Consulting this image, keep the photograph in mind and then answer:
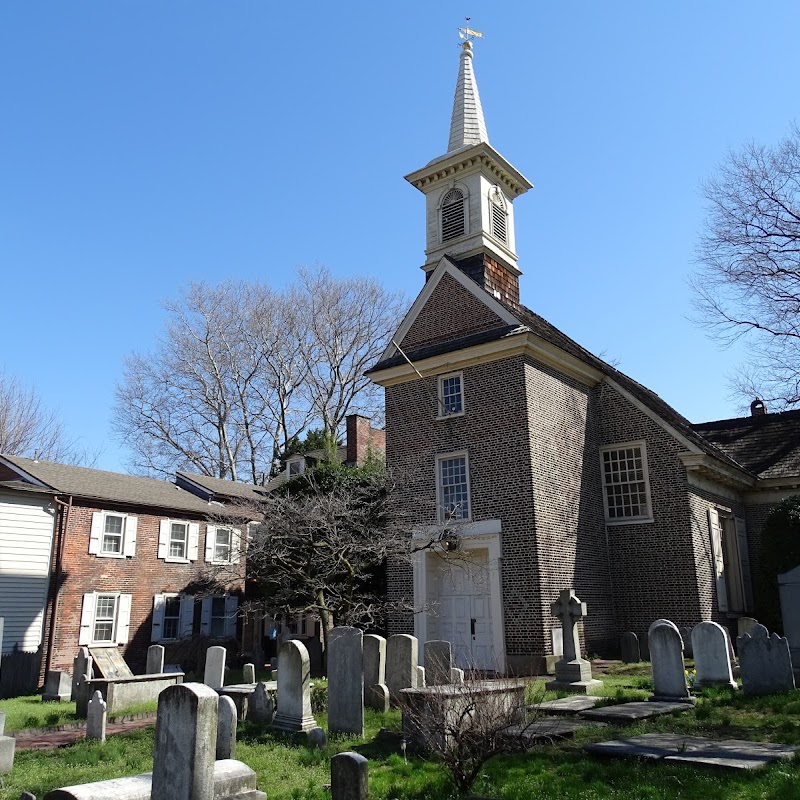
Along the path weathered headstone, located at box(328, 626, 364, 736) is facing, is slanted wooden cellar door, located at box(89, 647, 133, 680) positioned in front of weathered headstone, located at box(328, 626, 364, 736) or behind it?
behind

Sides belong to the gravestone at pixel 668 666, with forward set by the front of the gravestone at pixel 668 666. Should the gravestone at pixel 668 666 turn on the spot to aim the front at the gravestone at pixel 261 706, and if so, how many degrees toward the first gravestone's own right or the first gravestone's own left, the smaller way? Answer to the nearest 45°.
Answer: approximately 90° to the first gravestone's own right

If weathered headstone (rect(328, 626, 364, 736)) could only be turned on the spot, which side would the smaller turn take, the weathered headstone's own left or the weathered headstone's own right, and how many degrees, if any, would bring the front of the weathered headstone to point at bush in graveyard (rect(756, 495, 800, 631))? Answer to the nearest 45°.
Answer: approximately 135° to the weathered headstone's own left

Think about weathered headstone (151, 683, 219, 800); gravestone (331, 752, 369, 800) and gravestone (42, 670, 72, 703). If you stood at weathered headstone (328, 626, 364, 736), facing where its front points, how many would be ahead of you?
2

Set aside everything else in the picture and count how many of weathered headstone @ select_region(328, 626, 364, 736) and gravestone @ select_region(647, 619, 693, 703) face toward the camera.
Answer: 2

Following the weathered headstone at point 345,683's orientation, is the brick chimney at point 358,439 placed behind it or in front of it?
behind

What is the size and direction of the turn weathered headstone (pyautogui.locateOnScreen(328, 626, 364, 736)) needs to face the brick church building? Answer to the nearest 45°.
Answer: approximately 135° to its left

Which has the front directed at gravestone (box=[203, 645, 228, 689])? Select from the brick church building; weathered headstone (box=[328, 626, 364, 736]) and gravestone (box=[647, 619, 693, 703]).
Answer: the brick church building

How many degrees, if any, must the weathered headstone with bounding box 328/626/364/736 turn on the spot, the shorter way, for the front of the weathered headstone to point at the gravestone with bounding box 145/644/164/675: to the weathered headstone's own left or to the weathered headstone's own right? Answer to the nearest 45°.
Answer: approximately 135° to the weathered headstone's own right

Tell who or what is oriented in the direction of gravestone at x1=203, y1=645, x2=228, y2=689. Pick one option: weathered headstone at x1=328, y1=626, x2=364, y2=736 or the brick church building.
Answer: the brick church building

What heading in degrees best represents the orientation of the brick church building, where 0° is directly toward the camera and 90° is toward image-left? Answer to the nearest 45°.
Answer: approximately 45°

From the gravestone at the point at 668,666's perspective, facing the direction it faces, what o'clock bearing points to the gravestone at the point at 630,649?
the gravestone at the point at 630,649 is roughly at 6 o'clock from the gravestone at the point at 668,666.
